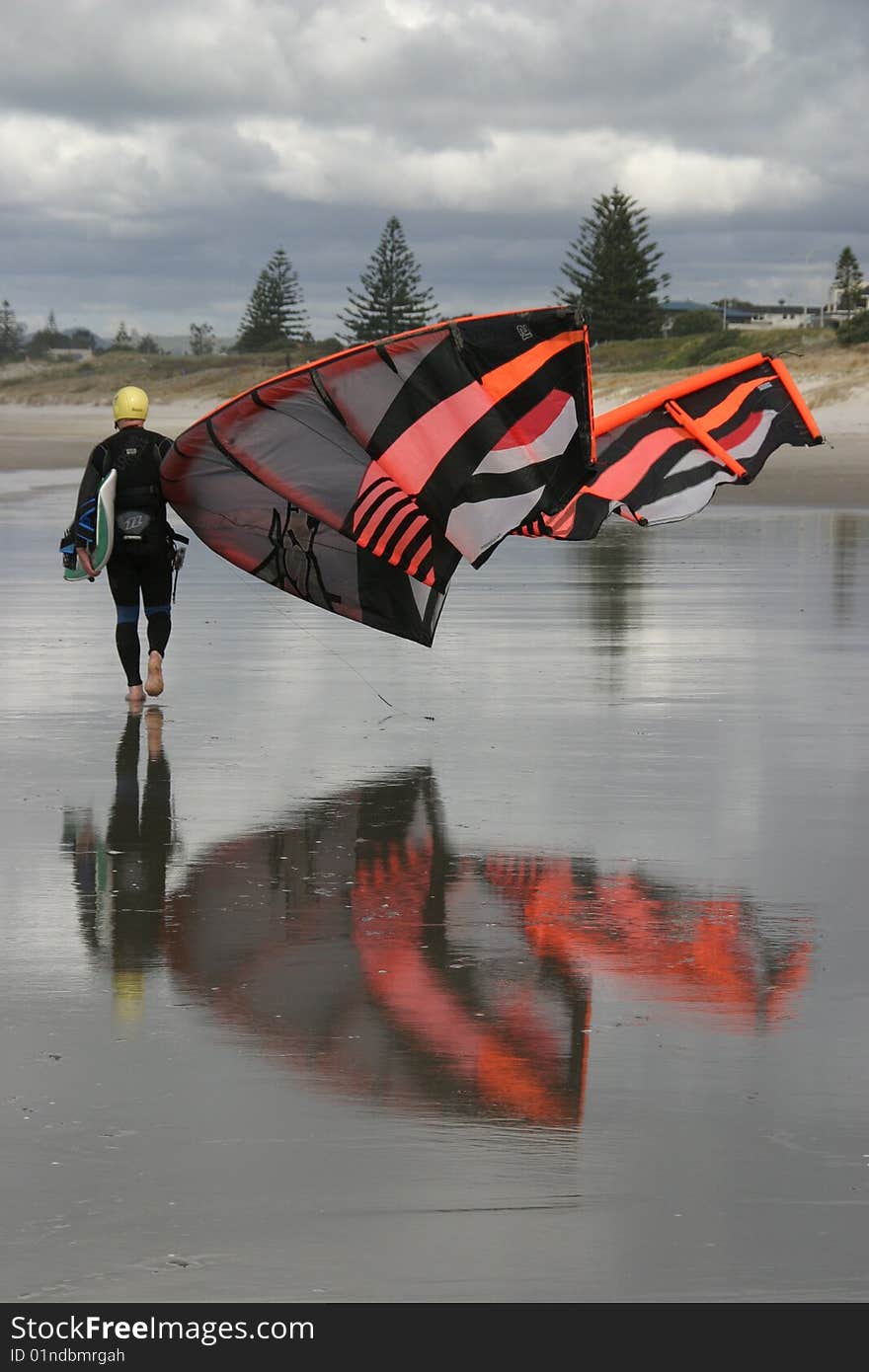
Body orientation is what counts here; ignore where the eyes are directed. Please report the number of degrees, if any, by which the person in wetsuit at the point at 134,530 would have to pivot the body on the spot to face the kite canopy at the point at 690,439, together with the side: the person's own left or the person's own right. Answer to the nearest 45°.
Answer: approximately 90° to the person's own right

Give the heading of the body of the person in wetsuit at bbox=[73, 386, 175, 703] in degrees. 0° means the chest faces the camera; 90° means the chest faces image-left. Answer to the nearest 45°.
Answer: approximately 180°

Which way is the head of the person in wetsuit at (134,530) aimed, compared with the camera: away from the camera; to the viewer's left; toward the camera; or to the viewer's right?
away from the camera
